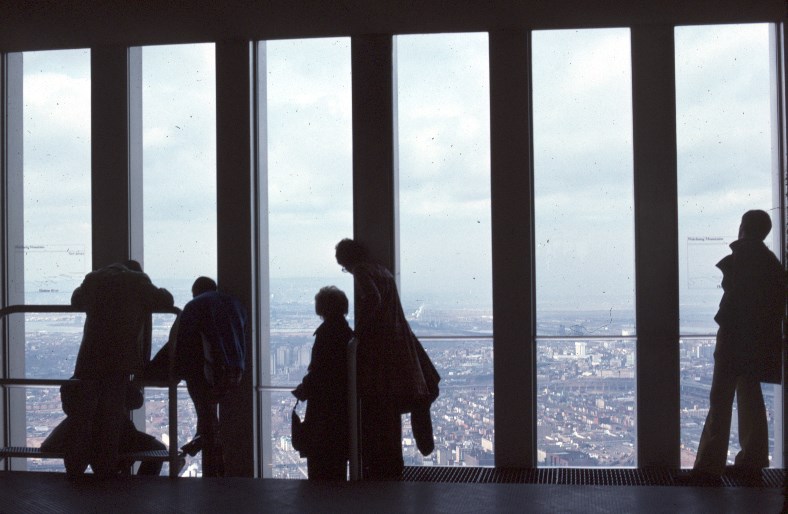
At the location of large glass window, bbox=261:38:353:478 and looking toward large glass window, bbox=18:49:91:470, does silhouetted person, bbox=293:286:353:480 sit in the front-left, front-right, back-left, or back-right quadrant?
back-left

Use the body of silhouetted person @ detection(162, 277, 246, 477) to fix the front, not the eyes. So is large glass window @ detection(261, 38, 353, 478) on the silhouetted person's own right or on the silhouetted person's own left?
on the silhouetted person's own right

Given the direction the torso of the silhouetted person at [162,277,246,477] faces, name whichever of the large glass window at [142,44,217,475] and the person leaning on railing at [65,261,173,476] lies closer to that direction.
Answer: the large glass window

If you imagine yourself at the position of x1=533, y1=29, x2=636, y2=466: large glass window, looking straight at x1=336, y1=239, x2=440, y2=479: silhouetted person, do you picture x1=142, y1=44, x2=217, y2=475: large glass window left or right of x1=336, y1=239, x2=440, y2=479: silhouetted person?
right

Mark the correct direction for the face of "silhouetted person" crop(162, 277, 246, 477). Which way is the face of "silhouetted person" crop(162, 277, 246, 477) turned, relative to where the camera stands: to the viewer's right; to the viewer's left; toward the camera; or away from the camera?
away from the camera

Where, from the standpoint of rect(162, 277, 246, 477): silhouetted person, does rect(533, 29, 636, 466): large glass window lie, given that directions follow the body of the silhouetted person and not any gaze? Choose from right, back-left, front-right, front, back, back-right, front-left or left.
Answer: back-right

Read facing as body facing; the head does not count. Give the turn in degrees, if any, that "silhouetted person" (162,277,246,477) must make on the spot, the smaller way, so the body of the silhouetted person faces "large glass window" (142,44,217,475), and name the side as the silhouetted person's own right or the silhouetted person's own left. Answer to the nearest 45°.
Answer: approximately 45° to the silhouetted person's own right

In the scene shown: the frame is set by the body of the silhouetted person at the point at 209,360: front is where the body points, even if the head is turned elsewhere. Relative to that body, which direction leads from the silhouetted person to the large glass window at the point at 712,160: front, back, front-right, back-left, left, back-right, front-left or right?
back-right

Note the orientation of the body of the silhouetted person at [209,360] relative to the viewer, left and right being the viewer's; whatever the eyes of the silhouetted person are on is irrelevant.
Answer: facing away from the viewer and to the left of the viewer
